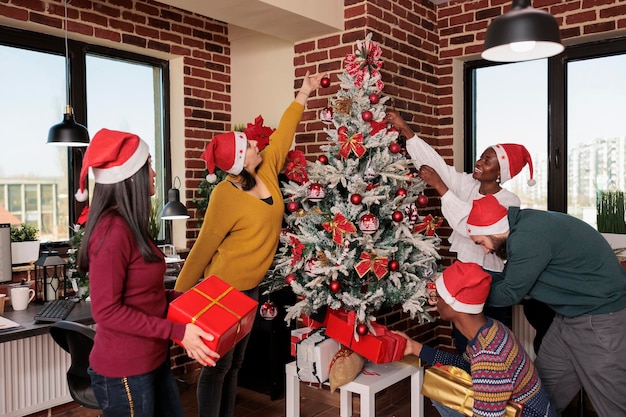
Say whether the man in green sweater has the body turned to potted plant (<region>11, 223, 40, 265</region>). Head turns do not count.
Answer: yes

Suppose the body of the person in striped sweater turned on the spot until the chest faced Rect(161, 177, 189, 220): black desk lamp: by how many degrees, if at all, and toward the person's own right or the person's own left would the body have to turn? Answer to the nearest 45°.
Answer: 0° — they already face it

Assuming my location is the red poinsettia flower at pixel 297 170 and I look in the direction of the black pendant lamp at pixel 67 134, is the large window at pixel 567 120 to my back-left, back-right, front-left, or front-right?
back-right

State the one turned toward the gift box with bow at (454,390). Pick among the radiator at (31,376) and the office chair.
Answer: the radiator

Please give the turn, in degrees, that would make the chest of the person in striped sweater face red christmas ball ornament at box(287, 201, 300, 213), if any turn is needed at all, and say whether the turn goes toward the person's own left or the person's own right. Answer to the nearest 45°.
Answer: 0° — they already face it

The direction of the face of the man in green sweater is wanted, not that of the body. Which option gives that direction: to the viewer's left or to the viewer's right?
to the viewer's left

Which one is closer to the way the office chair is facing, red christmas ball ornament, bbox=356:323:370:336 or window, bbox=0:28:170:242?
the window

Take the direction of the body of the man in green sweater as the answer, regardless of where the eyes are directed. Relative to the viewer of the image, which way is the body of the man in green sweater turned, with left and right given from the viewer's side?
facing to the left of the viewer

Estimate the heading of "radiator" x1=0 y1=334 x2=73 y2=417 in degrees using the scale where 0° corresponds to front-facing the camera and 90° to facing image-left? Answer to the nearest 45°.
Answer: approximately 315°
